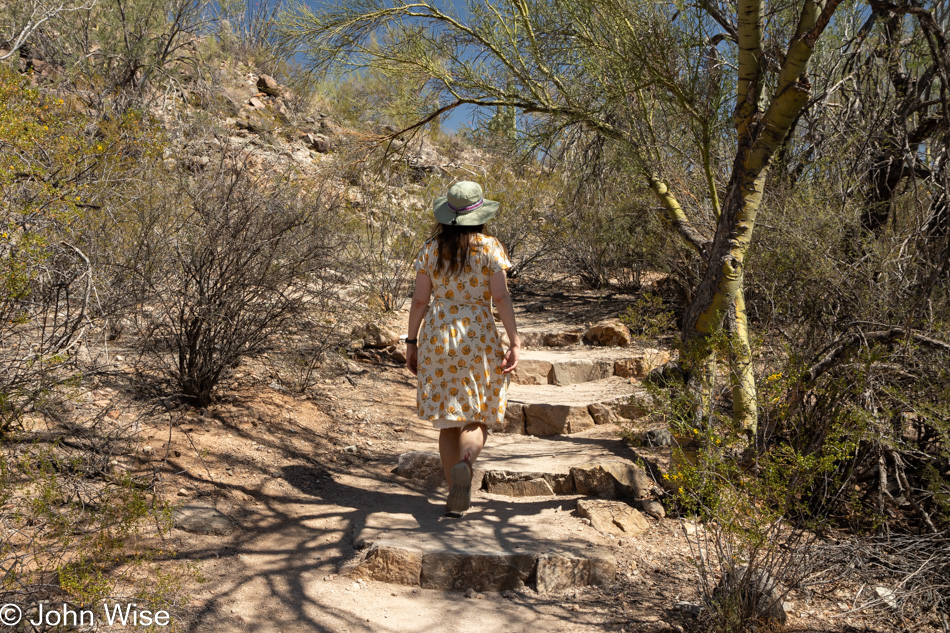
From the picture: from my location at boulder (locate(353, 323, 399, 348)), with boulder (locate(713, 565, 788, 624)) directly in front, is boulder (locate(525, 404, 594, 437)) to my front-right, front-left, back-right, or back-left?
front-left

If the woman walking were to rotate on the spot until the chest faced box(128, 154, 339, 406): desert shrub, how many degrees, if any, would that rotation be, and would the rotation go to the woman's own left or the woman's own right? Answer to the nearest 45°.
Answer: approximately 45° to the woman's own left

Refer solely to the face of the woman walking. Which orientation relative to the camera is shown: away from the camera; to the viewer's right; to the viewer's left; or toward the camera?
away from the camera

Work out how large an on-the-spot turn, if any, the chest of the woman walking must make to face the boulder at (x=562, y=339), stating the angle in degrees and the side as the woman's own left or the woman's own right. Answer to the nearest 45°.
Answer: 0° — they already face it

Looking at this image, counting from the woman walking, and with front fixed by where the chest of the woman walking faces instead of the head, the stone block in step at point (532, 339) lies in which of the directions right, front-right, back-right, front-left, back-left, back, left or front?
front

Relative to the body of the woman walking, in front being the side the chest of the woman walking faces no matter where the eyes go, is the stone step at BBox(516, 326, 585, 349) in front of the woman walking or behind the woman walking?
in front

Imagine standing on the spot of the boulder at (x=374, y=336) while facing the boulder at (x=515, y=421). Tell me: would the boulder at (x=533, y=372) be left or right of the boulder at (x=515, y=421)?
left

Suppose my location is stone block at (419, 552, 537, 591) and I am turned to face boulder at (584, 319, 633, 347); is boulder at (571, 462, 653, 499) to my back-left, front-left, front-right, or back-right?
front-right

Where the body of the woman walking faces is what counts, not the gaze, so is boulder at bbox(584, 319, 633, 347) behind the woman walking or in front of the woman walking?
in front

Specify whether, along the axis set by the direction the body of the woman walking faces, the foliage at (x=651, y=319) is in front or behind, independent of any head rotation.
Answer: in front

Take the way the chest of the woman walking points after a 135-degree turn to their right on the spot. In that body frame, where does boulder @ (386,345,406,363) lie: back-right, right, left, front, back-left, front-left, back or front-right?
back-left

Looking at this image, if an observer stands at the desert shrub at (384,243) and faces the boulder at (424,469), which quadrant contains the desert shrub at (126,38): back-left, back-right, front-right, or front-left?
back-right

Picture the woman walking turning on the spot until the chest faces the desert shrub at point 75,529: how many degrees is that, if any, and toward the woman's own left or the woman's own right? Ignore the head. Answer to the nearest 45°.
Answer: approximately 135° to the woman's own left

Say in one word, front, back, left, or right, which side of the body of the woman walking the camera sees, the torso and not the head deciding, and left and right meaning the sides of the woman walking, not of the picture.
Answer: back
